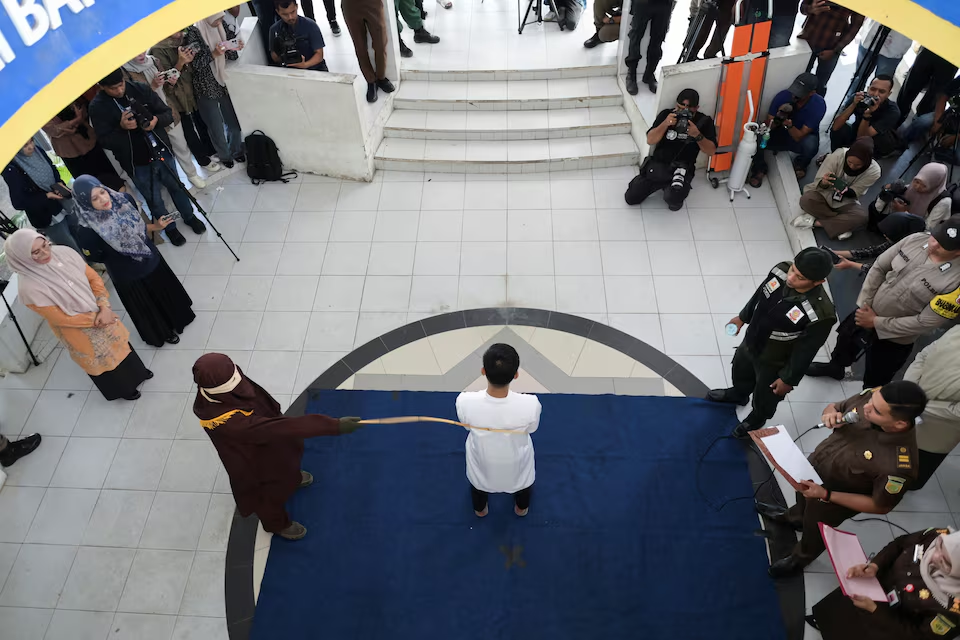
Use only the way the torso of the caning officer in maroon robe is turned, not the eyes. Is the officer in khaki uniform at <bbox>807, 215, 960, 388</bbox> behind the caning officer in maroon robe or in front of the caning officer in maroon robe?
in front

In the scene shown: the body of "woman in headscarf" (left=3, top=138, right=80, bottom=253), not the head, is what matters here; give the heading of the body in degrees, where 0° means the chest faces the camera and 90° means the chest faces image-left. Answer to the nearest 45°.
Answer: approximately 315°

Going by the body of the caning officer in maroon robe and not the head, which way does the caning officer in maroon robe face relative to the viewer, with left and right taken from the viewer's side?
facing to the right of the viewer

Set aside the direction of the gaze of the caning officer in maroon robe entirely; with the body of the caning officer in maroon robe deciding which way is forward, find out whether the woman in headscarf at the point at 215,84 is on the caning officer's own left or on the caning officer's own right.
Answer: on the caning officer's own left

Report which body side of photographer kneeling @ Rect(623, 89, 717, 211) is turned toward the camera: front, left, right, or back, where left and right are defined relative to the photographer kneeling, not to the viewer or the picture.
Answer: front

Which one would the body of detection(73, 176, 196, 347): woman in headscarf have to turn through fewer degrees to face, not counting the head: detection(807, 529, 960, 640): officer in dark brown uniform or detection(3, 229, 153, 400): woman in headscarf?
the officer in dark brown uniform

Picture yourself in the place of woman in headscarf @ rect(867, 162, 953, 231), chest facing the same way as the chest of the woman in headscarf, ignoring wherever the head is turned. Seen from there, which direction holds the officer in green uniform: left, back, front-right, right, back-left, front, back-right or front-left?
front-left

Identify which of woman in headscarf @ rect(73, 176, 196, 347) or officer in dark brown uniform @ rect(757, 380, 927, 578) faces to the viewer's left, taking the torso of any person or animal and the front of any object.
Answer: the officer in dark brown uniform

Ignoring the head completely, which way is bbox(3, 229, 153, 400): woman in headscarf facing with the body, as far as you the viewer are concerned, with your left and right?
facing the viewer and to the right of the viewer

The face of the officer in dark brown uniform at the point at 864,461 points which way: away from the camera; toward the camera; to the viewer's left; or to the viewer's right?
to the viewer's left

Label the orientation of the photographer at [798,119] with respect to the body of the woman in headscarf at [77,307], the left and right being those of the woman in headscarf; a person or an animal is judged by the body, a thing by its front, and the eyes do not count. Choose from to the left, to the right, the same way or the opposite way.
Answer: the opposite way

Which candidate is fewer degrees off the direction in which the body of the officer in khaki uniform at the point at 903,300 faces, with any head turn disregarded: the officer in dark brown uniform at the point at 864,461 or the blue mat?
the blue mat

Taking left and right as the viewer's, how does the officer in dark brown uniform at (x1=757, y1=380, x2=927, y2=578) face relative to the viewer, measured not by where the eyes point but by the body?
facing to the left of the viewer

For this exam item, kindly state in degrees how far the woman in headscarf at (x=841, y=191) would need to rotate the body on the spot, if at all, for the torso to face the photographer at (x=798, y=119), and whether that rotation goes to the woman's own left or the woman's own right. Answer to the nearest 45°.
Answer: approximately 90° to the woman's own right

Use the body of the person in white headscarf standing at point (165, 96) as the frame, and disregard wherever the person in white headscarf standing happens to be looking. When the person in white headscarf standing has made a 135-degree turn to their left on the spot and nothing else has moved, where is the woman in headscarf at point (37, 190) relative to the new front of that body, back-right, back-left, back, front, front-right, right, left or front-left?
back-left
